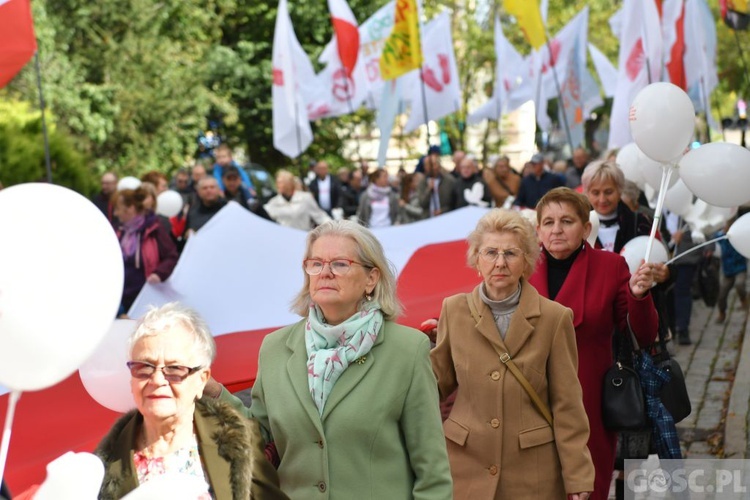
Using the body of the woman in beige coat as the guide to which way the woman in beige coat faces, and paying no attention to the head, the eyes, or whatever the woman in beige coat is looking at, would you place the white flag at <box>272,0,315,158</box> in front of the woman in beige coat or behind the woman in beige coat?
behind

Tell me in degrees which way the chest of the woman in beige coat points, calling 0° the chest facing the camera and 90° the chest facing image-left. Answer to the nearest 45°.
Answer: approximately 0°

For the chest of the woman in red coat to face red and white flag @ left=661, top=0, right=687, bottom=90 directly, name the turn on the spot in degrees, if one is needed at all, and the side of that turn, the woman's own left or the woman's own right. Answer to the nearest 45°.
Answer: approximately 135° to the woman's own right

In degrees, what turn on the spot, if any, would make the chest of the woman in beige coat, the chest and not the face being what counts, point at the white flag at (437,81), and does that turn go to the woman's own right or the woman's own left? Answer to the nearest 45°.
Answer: approximately 180°

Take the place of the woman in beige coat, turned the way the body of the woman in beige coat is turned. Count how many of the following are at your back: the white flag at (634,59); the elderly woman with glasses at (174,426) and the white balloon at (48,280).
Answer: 1

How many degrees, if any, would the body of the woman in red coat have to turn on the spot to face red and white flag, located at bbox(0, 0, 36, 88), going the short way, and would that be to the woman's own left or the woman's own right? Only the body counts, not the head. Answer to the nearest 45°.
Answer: approximately 90° to the woman's own right

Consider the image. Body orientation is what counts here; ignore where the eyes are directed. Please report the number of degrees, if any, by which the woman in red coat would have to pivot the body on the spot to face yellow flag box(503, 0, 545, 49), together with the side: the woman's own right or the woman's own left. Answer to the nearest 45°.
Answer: approximately 135° to the woman's own right
